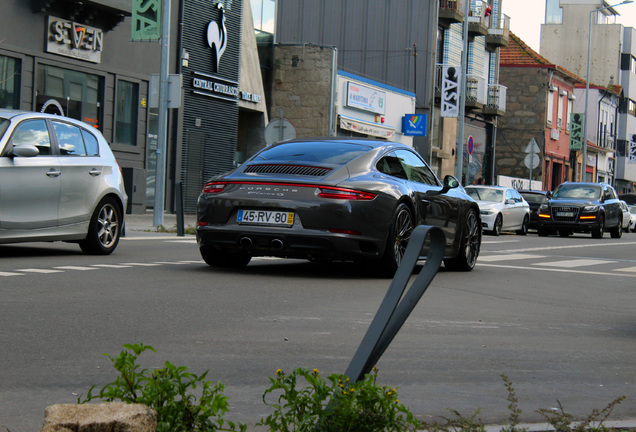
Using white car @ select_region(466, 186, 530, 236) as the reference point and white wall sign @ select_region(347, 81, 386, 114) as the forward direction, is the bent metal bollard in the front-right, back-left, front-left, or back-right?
back-left

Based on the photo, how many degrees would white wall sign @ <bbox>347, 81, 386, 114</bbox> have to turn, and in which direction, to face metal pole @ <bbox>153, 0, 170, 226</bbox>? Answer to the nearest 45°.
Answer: approximately 45° to its right

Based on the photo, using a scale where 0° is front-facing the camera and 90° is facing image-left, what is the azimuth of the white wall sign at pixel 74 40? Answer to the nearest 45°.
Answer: approximately 315°

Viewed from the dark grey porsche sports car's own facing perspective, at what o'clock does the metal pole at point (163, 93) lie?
The metal pole is roughly at 10 o'clock from the dark grey porsche sports car.

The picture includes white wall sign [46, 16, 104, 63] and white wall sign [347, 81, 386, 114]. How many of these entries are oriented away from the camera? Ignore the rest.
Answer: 0

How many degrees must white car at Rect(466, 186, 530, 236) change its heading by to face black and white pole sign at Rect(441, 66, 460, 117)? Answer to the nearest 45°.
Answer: approximately 135° to its right

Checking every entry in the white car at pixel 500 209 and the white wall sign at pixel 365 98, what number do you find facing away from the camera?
0

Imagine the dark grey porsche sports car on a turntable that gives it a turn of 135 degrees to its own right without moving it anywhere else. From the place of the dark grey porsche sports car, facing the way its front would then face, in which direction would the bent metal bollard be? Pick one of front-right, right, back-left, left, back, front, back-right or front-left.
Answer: front

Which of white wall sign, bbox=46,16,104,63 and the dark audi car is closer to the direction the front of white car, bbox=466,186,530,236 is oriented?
the white wall sign

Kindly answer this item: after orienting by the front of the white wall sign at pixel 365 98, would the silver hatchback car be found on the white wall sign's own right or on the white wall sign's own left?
on the white wall sign's own right

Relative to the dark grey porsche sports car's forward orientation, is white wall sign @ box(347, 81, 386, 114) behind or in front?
in front

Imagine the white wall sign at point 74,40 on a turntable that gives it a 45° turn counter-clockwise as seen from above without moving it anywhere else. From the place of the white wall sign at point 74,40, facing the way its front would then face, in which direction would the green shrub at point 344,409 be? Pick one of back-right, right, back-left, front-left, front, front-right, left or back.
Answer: right

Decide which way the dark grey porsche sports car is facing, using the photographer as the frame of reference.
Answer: facing away from the viewer and to the right of the viewer

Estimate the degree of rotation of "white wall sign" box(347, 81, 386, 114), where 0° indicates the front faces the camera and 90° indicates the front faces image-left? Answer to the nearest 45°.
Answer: approximately 315°
